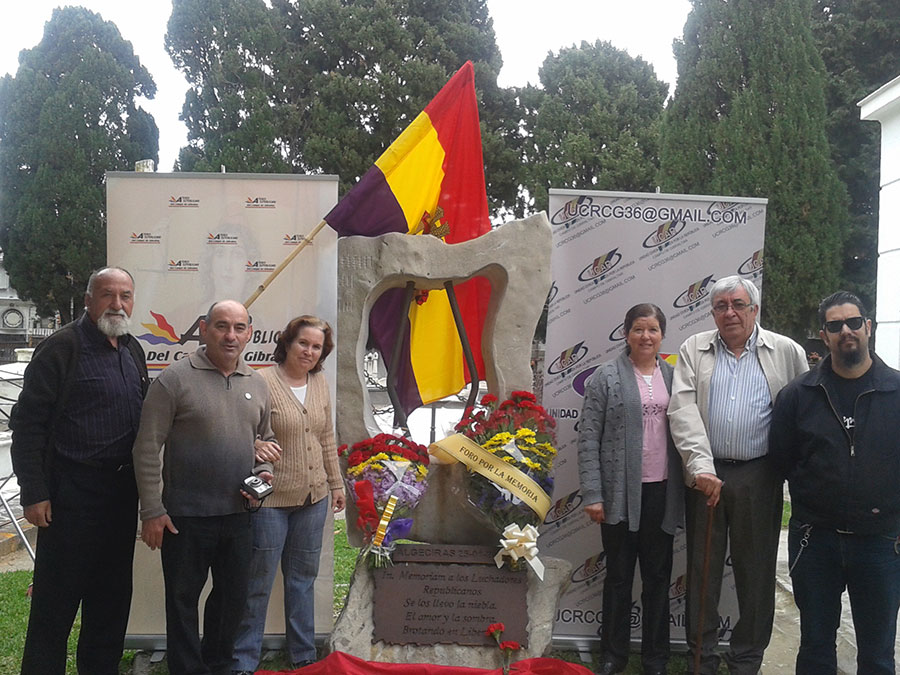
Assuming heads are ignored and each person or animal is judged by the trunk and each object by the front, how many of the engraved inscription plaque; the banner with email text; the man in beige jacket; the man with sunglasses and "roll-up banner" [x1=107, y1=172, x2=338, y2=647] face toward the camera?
5

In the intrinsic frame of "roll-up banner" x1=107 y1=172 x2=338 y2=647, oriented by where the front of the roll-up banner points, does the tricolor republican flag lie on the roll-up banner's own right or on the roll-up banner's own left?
on the roll-up banner's own left

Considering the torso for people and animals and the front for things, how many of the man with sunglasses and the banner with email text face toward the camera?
2

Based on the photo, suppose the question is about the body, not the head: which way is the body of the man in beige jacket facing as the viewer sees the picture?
toward the camera

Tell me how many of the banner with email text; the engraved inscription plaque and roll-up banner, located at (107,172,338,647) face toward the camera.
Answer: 3

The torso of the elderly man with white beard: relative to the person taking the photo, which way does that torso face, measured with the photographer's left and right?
facing the viewer and to the right of the viewer

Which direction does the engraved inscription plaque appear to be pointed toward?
toward the camera

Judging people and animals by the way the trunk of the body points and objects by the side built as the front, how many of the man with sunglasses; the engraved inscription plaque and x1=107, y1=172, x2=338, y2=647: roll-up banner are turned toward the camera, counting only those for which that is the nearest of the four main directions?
3
